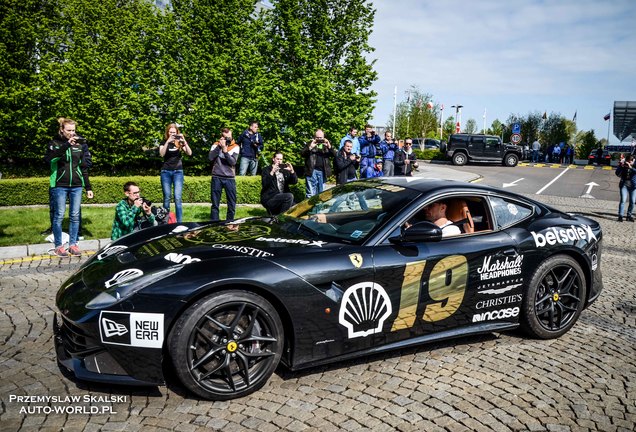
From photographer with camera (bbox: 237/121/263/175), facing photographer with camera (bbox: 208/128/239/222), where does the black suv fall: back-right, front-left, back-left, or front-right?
back-left

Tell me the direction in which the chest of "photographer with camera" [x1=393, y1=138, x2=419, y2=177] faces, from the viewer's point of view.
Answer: toward the camera

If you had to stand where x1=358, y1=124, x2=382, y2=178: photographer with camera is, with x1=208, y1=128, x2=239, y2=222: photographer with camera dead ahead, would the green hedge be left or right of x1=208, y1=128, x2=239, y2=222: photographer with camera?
right

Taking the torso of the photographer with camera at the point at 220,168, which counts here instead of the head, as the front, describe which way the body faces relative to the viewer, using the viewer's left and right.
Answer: facing the viewer

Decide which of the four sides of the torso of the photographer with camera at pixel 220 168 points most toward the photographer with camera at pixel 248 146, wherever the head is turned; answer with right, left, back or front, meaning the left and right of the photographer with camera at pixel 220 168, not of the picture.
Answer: back

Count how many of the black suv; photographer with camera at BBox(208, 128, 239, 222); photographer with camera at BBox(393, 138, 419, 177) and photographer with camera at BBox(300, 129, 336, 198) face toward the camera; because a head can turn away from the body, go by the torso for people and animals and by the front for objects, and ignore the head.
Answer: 3

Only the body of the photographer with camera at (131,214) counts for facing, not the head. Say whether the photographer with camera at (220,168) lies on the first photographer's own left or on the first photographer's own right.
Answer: on the first photographer's own left

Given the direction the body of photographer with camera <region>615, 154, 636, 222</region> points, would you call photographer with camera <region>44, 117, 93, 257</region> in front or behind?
in front

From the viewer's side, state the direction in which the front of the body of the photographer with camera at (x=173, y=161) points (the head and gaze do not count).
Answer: toward the camera

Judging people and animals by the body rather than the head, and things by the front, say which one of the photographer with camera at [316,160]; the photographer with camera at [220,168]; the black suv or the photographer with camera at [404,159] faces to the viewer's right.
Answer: the black suv
